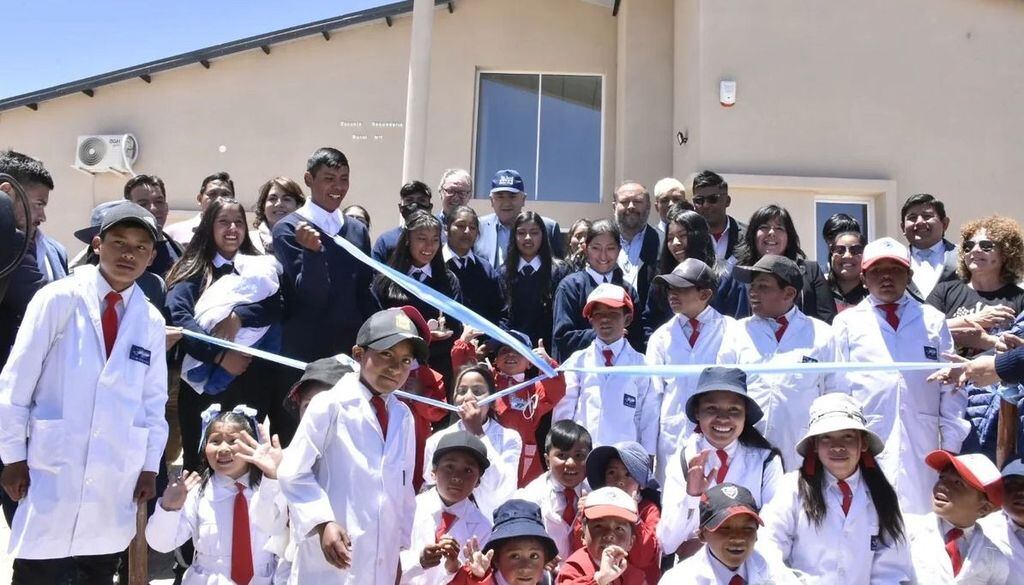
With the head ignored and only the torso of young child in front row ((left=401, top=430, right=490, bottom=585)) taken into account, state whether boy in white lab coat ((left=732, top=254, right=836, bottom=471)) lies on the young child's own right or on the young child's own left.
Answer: on the young child's own left

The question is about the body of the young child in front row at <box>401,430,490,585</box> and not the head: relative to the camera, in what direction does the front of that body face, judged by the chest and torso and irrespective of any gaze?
toward the camera

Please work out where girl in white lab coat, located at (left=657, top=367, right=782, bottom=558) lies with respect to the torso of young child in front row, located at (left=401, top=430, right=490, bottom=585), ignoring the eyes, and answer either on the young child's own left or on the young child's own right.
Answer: on the young child's own left

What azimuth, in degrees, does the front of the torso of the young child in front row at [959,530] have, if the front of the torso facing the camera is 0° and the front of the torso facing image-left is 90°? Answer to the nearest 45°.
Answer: approximately 45°

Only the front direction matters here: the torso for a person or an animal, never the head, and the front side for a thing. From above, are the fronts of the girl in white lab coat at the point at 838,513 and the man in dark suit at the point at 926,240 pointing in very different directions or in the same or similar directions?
same or similar directions

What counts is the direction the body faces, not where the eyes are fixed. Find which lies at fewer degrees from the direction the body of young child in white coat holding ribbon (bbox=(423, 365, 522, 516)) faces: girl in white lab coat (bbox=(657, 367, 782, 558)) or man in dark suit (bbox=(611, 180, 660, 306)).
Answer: the girl in white lab coat

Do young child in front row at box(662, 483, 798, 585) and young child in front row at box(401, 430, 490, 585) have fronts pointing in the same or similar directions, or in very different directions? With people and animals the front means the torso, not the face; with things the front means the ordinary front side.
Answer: same or similar directions

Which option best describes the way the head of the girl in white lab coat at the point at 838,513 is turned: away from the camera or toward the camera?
toward the camera

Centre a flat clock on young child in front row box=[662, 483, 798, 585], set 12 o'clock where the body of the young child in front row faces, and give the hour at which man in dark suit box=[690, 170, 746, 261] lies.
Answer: The man in dark suit is roughly at 6 o'clock from the young child in front row.

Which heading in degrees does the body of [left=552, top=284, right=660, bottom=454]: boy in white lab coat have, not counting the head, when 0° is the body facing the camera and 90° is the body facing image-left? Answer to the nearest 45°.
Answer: approximately 0°

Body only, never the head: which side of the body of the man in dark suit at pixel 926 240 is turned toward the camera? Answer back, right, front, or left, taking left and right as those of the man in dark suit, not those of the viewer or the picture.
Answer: front

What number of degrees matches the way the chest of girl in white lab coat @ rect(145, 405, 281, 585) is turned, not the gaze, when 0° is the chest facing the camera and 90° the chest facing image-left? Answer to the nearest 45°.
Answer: approximately 0°

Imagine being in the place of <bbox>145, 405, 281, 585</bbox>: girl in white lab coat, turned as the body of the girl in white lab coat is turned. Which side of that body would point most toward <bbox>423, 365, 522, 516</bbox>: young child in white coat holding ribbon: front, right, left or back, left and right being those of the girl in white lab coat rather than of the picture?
left

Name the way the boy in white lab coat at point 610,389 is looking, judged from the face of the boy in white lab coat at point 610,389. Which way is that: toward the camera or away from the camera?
toward the camera
